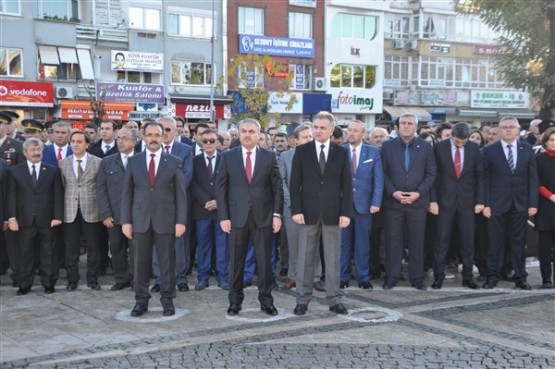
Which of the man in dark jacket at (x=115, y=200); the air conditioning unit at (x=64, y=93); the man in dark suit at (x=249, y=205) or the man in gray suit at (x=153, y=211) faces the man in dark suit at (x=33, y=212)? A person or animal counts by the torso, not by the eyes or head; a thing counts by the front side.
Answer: the air conditioning unit

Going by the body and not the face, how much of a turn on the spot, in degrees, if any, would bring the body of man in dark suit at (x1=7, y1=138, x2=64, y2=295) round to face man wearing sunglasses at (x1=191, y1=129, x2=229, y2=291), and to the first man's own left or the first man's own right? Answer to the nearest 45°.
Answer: approximately 90° to the first man's own left

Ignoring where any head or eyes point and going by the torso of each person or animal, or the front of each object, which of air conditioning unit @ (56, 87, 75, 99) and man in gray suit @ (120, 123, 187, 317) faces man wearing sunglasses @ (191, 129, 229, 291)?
the air conditioning unit

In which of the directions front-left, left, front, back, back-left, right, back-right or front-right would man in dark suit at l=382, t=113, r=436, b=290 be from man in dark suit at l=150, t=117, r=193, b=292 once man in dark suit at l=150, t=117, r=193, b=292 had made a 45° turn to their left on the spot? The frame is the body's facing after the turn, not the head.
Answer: front-left

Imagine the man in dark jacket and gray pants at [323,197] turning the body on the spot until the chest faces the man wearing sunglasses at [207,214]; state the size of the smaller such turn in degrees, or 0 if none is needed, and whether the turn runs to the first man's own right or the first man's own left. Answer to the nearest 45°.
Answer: approximately 135° to the first man's own right

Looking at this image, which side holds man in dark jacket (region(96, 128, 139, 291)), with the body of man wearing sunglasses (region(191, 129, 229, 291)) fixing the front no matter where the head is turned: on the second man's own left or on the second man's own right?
on the second man's own right

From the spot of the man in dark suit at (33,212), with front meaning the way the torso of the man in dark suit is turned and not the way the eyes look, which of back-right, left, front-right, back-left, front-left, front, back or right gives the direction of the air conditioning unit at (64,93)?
back

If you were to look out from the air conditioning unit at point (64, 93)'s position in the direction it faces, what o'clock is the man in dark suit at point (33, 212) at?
The man in dark suit is roughly at 12 o'clock from the air conditioning unit.

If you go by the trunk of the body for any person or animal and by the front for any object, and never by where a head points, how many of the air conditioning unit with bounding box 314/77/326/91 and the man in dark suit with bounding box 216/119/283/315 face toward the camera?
2

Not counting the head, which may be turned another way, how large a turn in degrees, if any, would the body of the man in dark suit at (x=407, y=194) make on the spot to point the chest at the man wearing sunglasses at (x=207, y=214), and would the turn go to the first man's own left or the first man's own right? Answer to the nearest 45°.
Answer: approximately 90° to the first man's own right

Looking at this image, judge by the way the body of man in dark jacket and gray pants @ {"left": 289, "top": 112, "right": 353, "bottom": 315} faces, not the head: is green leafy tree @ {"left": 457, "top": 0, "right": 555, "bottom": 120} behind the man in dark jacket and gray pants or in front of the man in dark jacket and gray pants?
behind
